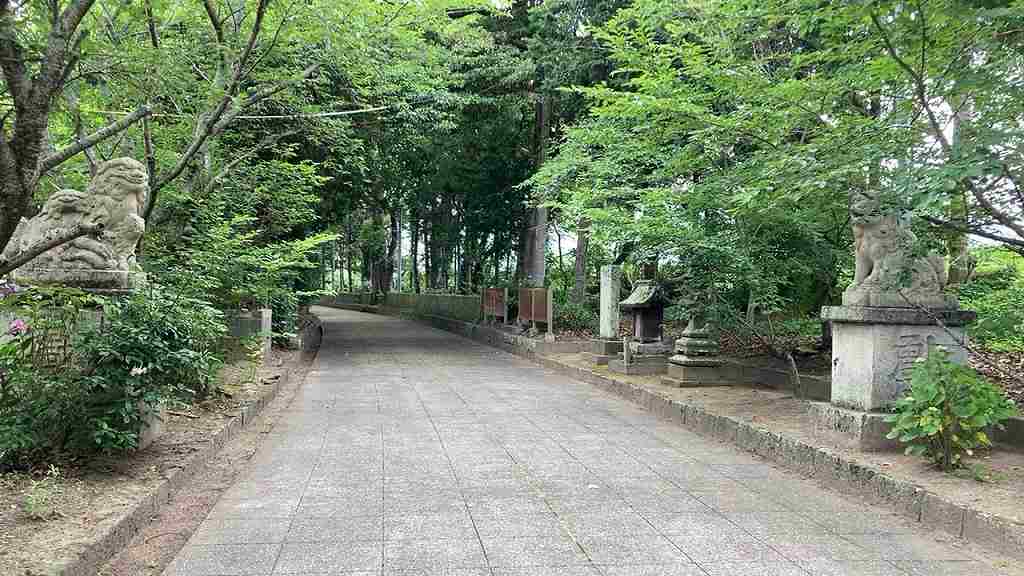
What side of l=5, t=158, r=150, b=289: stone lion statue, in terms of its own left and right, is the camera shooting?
right

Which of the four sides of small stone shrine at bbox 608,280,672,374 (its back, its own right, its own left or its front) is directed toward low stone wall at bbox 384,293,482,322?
right

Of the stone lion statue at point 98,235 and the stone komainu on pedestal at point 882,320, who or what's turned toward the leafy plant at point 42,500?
the stone komainu on pedestal

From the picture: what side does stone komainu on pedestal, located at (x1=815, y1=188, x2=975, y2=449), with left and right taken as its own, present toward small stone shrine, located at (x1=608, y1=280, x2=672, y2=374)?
right

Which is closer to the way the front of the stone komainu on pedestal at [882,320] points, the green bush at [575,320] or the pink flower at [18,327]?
the pink flower

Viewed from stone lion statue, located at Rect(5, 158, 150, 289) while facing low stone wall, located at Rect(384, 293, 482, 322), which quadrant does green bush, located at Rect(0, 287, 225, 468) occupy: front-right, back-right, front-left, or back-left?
back-right

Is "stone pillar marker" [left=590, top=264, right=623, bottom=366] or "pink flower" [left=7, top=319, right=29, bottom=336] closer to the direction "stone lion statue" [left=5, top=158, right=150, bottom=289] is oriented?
the stone pillar marker

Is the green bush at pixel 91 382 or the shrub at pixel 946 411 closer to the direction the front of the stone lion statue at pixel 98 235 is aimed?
the shrub

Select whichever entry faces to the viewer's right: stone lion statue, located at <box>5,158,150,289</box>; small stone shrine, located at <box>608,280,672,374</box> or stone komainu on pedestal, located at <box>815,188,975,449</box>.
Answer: the stone lion statue

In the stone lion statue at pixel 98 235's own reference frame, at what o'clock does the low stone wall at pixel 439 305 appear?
The low stone wall is roughly at 10 o'clock from the stone lion statue.

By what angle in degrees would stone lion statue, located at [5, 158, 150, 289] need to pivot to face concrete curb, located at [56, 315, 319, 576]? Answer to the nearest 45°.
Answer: approximately 90° to its right

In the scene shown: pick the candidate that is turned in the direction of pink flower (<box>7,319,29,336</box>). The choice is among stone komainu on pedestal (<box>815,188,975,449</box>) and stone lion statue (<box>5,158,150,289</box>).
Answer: the stone komainu on pedestal

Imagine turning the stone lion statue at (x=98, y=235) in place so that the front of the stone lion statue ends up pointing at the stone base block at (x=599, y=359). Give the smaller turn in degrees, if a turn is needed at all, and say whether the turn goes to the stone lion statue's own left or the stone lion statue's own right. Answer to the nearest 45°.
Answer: approximately 45° to the stone lion statue's own left

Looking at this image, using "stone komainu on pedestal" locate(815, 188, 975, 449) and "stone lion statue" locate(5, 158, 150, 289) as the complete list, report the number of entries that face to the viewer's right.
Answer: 1

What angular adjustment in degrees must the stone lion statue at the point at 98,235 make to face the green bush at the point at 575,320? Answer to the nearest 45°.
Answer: approximately 45° to its left

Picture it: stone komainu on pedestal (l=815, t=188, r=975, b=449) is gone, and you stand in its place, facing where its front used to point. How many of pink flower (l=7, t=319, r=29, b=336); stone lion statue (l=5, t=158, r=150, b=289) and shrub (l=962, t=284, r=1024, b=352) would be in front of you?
2
